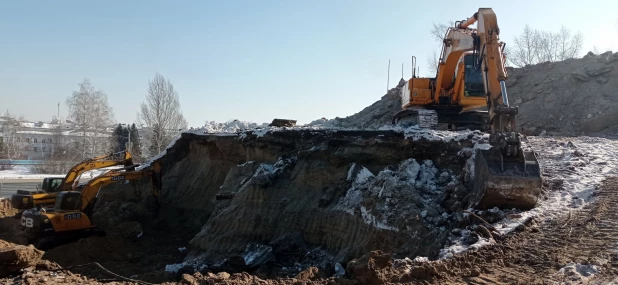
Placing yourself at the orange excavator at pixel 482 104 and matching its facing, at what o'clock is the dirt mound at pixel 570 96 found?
The dirt mound is roughly at 8 o'clock from the orange excavator.

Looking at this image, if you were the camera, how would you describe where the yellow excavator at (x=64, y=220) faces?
facing away from the viewer and to the right of the viewer

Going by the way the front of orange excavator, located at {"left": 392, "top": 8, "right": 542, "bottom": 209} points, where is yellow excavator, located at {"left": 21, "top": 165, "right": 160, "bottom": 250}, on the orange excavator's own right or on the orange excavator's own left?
on the orange excavator's own right
